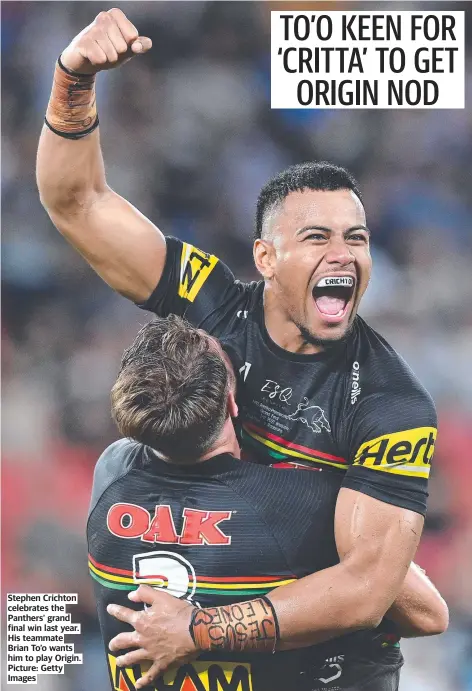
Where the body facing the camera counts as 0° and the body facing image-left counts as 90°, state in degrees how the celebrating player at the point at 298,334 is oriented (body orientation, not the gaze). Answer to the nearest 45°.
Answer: approximately 0°

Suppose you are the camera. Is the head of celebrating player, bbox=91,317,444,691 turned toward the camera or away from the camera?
away from the camera
